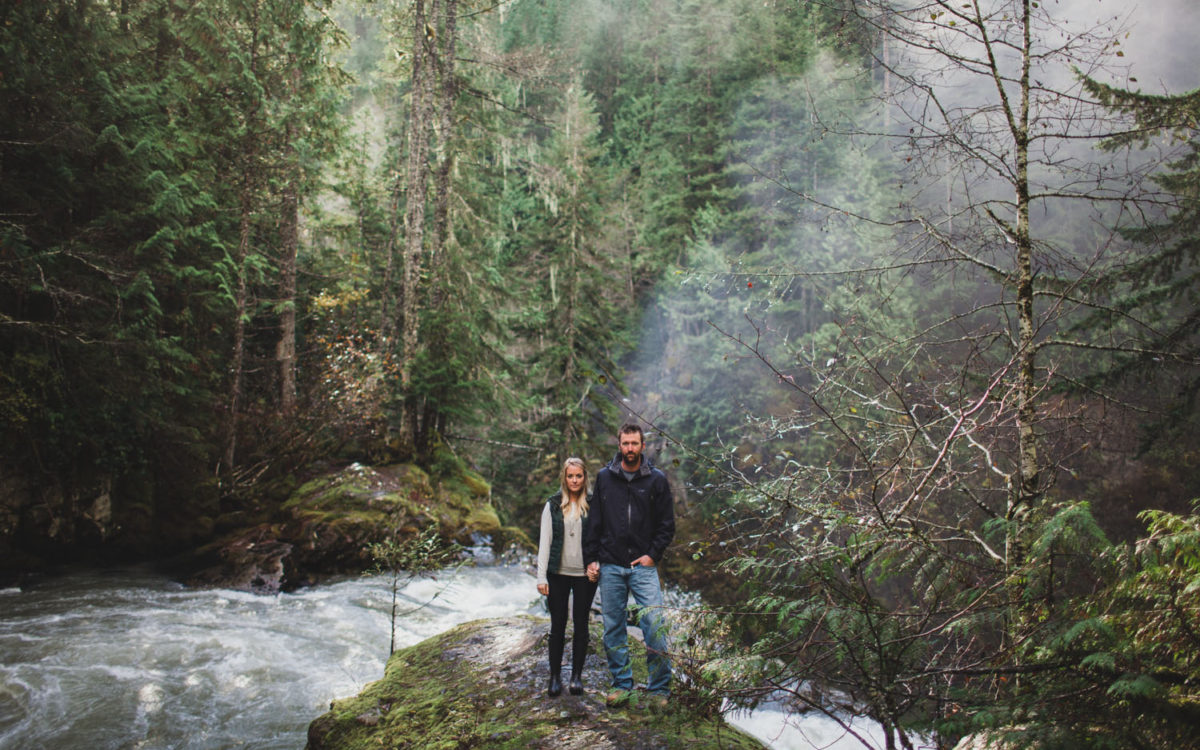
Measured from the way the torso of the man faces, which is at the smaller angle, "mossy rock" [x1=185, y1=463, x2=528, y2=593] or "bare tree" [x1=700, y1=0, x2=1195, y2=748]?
the bare tree

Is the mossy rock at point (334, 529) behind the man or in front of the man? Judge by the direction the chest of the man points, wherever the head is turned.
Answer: behind

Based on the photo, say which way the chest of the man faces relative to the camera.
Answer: toward the camera
